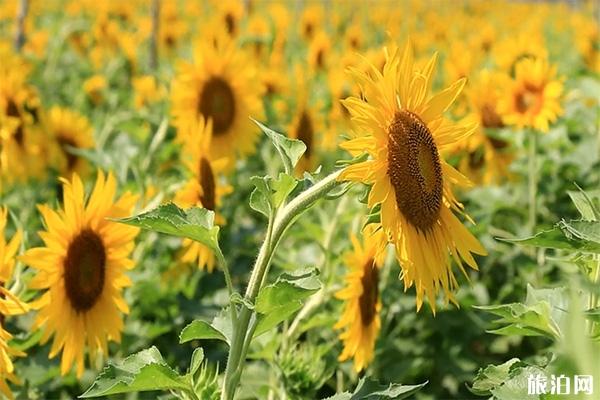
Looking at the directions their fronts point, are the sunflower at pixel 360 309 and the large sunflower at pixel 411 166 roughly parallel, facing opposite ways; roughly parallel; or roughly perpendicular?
roughly parallel

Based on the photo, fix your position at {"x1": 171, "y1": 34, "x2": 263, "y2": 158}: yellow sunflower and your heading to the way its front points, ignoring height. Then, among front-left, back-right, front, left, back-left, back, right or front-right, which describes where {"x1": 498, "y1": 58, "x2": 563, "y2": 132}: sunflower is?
left

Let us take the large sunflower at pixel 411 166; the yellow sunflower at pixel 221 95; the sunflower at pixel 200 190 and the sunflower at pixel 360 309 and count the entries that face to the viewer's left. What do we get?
0

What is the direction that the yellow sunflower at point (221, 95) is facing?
toward the camera

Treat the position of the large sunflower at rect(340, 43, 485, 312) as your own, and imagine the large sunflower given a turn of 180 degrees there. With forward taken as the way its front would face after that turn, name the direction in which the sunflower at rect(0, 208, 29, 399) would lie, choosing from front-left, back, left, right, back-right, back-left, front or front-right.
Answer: front-left

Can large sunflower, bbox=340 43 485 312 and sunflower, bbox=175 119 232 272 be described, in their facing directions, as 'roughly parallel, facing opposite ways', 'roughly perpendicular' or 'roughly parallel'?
roughly parallel

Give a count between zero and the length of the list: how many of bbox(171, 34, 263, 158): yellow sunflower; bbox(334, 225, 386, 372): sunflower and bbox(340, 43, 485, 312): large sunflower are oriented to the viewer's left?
0

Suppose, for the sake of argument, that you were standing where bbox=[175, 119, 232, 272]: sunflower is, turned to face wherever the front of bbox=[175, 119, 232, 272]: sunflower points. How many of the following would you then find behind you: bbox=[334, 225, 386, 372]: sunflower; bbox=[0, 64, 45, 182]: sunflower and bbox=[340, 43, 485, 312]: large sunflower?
1

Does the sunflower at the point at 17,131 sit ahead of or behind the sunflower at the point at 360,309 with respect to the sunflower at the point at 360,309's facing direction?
behind

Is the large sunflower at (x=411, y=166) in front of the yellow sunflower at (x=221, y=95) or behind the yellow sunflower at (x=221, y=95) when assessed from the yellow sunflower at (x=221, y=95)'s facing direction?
in front

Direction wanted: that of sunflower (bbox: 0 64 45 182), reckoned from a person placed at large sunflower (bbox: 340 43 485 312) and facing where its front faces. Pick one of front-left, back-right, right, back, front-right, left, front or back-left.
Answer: back

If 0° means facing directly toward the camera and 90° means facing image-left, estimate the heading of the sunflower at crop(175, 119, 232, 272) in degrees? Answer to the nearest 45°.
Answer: approximately 315°

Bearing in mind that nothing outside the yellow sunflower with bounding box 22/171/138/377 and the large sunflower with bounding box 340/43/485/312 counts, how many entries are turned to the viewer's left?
0

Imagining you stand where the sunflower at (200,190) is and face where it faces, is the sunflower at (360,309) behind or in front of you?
in front

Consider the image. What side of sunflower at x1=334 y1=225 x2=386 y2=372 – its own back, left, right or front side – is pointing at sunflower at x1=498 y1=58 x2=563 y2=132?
left

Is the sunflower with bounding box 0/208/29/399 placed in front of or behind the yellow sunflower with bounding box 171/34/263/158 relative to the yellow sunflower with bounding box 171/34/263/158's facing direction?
in front

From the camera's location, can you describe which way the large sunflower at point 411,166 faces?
facing the viewer and to the right of the viewer
